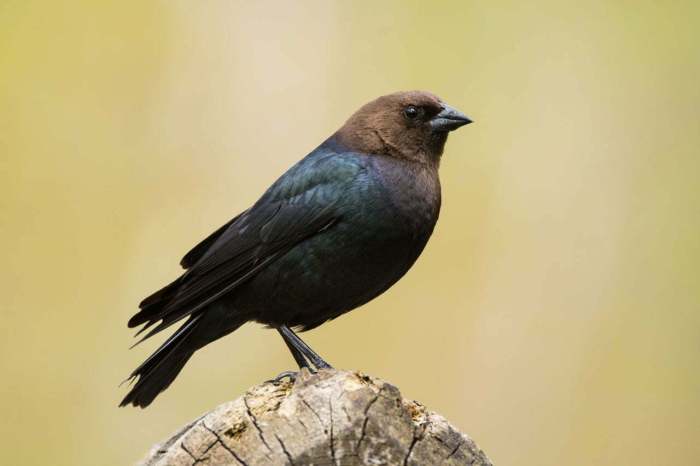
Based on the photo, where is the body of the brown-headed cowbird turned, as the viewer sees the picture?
to the viewer's right
